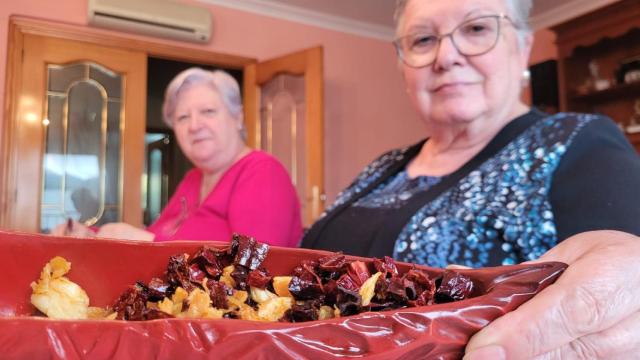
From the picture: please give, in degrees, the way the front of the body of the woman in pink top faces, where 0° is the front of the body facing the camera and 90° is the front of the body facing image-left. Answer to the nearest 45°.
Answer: approximately 45°

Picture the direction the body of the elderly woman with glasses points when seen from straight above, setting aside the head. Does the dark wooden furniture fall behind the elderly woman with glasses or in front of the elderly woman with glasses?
behind

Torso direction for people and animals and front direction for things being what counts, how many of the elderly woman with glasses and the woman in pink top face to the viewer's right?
0

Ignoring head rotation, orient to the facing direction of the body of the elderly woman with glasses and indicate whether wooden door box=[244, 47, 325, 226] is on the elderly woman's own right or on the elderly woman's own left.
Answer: on the elderly woman's own right

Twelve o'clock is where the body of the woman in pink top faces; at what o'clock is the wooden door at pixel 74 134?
The wooden door is roughly at 4 o'clock from the woman in pink top.

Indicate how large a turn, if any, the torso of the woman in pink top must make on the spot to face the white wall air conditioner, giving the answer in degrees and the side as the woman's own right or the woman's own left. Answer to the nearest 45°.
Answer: approximately 135° to the woman's own right

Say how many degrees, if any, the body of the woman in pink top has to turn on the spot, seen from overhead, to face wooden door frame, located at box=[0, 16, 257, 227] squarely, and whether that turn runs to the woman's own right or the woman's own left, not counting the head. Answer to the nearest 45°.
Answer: approximately 90° to the woman's own right

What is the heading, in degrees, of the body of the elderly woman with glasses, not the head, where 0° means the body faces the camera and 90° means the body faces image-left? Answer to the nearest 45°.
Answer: approximately 45°
